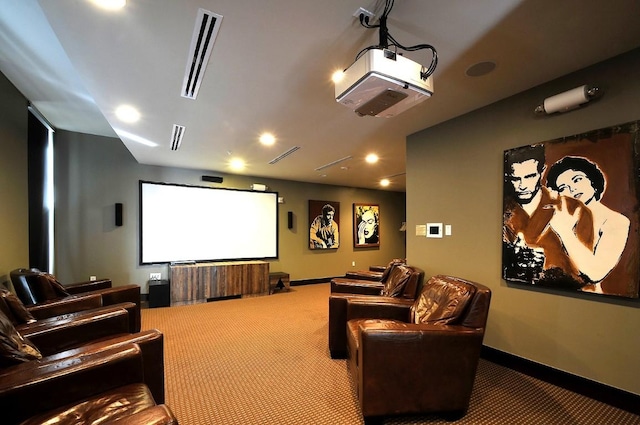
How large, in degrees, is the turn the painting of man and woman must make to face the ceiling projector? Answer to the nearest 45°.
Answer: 0° — it already faces it

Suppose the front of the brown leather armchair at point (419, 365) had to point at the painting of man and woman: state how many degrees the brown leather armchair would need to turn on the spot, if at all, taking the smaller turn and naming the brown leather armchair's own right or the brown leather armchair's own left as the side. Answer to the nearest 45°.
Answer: approximately 135° to the brown leather armchair's own right

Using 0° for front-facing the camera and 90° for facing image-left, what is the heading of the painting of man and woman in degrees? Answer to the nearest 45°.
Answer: approximately 45°

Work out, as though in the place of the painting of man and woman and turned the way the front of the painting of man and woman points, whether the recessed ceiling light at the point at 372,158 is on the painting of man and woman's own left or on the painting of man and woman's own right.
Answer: on the painting of man and woman's own right

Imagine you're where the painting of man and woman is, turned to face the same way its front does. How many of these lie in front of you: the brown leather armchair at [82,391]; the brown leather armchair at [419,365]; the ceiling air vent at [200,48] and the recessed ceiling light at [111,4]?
4
